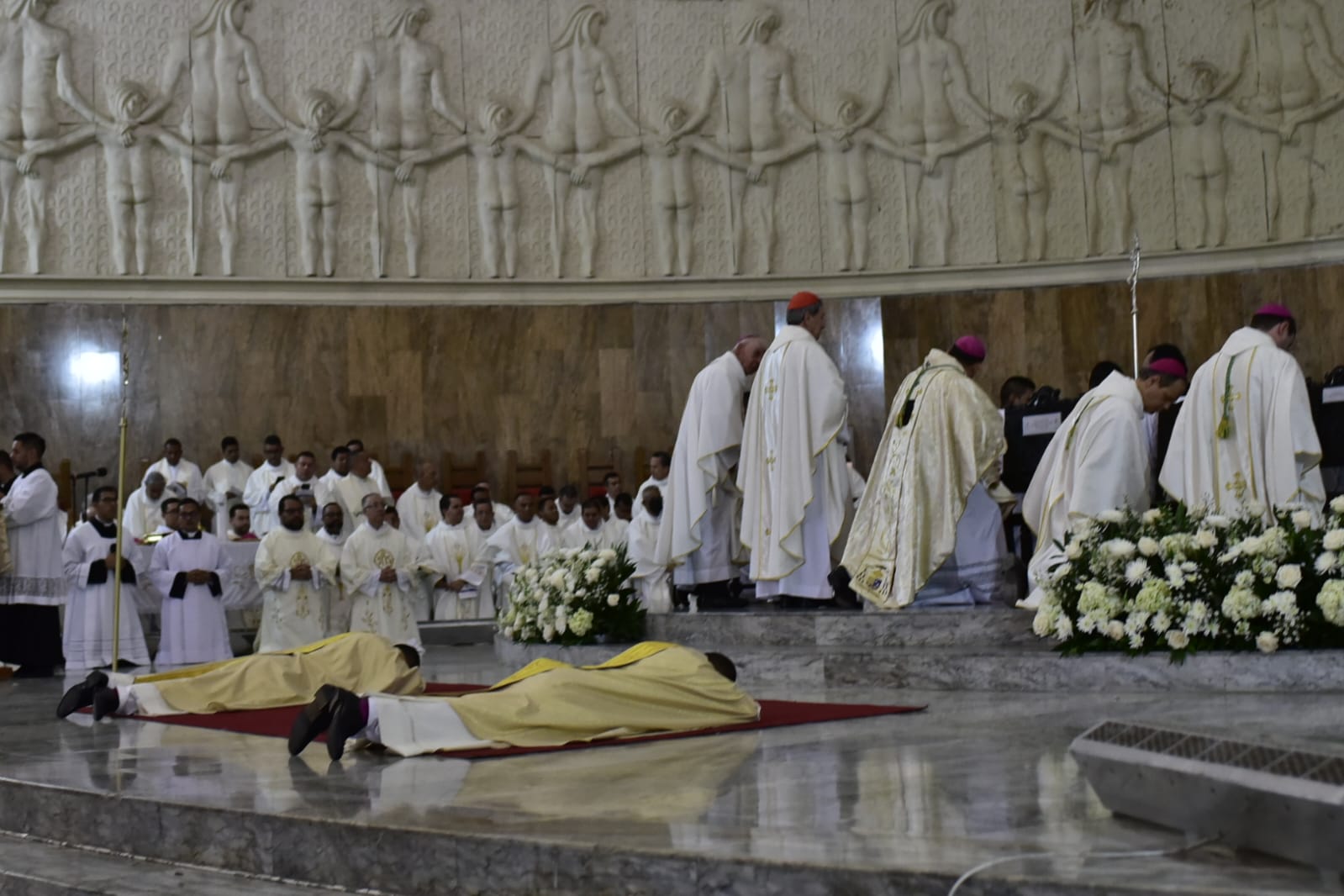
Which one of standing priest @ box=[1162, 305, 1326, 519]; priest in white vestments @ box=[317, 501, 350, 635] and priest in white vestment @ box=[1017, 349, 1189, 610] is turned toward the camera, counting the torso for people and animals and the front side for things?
the priest in white vestments

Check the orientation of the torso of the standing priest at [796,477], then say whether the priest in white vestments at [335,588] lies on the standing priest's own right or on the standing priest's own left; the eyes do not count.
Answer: on the standing priest's own left

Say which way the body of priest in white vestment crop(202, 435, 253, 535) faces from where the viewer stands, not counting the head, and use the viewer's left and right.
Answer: facing the viewer

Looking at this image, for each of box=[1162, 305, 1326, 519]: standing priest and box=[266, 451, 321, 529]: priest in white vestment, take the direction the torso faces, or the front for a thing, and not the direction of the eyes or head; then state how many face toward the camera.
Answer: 1

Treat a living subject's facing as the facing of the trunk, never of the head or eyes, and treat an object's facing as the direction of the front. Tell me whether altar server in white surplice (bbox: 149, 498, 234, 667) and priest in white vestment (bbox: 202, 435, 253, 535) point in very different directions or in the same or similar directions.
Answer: same or similar directions

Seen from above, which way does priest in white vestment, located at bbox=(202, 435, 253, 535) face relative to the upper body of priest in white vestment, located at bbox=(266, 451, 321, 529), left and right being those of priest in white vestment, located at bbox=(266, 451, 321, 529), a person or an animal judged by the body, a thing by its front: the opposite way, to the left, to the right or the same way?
the same way

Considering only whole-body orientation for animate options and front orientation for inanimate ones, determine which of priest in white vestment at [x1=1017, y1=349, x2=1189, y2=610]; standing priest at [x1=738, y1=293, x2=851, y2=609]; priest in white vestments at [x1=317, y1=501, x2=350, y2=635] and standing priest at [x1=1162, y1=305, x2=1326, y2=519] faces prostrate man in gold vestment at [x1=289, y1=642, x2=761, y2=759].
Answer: the priest in white vestments

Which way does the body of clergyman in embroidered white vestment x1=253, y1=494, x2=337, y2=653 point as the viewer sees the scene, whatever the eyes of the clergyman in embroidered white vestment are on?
toward the camera

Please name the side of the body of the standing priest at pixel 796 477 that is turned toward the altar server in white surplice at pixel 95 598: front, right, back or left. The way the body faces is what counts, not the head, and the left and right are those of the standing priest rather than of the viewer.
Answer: left

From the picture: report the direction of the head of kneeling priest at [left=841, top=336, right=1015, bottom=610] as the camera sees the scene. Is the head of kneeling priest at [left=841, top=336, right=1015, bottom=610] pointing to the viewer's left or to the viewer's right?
to the viewer's right

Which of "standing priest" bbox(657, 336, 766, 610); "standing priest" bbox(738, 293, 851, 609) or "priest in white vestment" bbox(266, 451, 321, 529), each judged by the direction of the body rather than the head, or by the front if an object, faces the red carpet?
the priest in white vestment

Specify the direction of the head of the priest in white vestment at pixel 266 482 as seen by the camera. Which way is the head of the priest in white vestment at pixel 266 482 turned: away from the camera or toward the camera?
toward the camera

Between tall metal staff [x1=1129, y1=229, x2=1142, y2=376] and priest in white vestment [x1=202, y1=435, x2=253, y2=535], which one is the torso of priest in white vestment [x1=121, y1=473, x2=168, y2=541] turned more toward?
the tall metal staff
